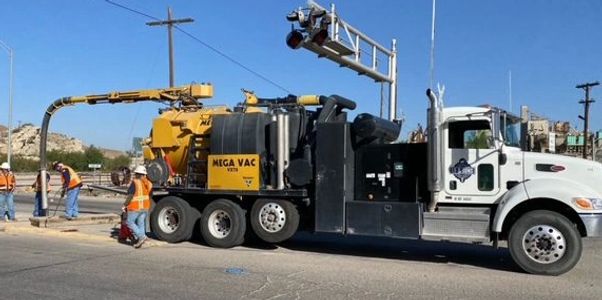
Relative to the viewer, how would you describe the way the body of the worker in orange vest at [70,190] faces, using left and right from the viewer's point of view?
facing to the left of the viewer

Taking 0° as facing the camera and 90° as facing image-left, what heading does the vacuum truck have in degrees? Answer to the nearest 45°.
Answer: approximately 270°

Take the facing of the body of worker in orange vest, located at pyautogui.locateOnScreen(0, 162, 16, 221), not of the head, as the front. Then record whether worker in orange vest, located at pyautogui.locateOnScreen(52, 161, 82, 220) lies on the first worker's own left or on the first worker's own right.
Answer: on the first worker's own left

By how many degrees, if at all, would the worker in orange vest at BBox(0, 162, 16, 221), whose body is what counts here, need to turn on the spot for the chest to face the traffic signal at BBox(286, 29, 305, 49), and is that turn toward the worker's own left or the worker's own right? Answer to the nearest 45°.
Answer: approximately 45° to the worker's own left

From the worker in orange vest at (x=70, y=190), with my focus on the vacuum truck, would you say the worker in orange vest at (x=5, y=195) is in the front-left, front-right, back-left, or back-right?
back-right

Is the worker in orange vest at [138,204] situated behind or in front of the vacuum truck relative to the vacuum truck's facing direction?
behind

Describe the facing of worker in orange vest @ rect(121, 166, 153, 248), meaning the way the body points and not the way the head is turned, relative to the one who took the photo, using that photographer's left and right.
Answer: facing away from the viewer and to the left of the viewer

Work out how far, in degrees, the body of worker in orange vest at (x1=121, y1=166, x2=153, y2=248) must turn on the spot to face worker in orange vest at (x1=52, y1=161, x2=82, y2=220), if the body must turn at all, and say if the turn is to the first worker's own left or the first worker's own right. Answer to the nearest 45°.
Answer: approximately 45° to the first worker's own right

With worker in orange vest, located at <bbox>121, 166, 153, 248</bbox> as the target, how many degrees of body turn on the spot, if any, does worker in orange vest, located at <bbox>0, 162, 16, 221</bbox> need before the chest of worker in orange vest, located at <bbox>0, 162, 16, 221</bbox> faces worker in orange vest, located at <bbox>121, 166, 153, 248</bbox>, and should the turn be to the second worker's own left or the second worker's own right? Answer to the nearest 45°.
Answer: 0° — they already face them
